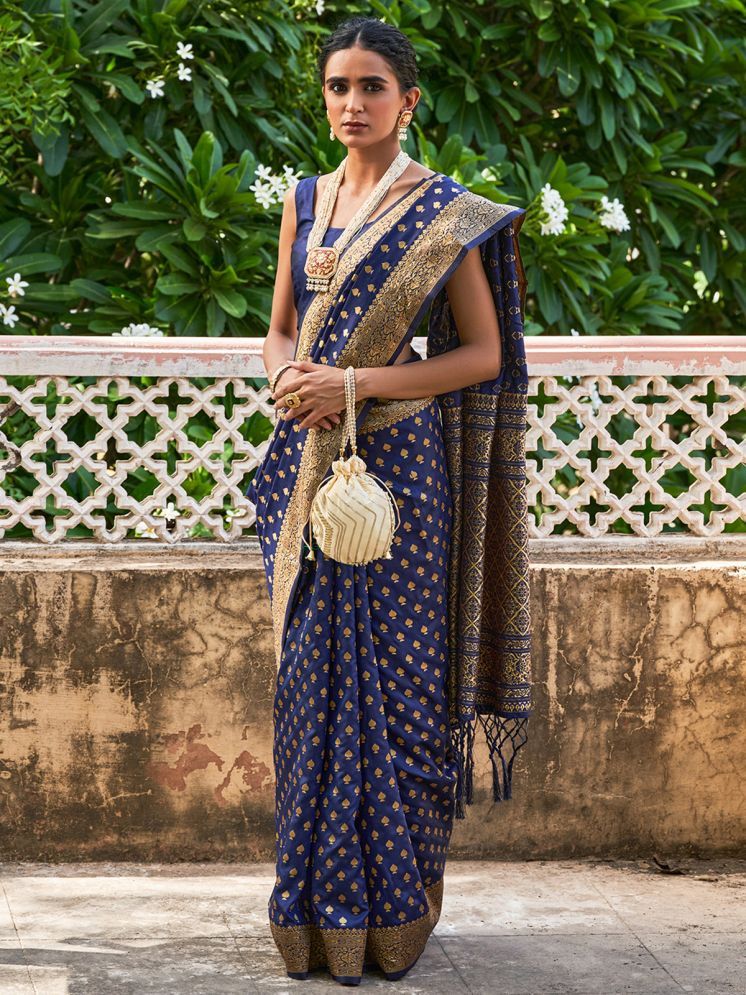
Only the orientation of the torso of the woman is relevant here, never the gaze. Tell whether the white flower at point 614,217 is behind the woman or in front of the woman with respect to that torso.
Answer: behind

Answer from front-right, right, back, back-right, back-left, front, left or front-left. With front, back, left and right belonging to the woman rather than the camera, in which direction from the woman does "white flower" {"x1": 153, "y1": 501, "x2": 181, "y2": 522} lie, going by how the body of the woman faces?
right

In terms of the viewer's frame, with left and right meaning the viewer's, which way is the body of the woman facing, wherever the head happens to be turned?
facing the viewer and to the left of the viewer

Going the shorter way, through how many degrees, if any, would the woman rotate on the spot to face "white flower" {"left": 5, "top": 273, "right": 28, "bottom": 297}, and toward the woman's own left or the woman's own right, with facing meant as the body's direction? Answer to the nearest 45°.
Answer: approximately 90° to the woman's own right

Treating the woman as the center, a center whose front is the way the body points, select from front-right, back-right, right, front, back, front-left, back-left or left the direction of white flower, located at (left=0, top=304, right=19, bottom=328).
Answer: right
